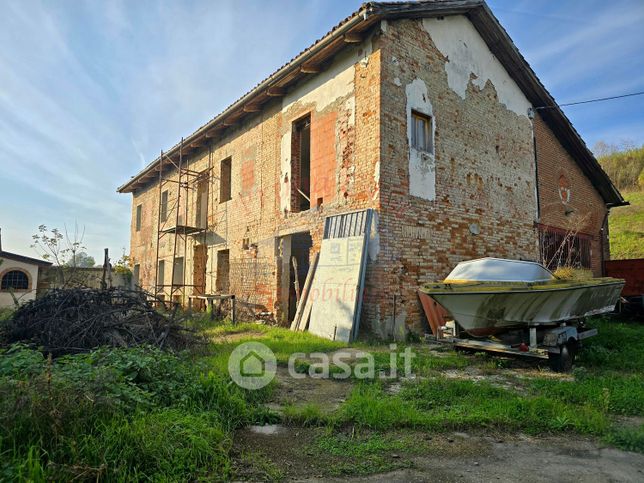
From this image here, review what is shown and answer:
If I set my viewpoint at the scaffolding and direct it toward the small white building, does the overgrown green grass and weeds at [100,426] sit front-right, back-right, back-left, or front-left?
back-left

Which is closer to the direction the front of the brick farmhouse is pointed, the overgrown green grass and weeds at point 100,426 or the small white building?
the overgrown green grass and weeds

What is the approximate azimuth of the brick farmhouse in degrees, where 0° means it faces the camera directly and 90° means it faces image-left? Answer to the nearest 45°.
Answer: approximately 45°

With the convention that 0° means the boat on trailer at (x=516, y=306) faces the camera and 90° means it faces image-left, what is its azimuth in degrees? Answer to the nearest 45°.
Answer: approximately 45°

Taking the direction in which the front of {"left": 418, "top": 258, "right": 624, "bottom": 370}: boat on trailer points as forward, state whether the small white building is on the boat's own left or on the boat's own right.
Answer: on the boat's own right

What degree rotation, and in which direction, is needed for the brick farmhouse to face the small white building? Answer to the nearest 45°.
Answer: approximately 90° to its right

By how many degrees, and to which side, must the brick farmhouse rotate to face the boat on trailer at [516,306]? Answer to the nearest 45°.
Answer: approximately 45° to its left
